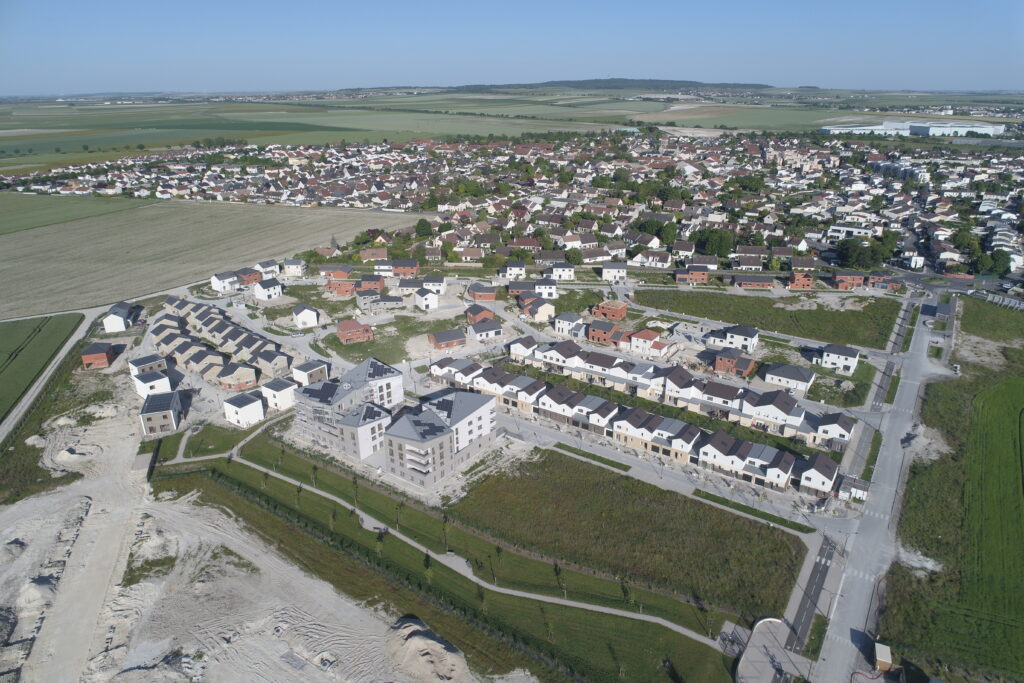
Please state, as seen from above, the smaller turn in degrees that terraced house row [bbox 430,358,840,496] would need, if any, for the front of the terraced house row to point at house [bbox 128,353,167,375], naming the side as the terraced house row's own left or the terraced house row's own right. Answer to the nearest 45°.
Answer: approximately 45° to the terraced house row's own right

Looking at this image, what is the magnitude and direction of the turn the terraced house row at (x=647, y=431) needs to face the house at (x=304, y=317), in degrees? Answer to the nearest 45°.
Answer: approximately 90° to its right

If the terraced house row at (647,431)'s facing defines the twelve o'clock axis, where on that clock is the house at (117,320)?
The house is roughly at 2 o'clock from the terraced house row.

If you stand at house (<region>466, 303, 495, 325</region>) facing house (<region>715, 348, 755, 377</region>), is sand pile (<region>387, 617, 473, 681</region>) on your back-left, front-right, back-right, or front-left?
front-right

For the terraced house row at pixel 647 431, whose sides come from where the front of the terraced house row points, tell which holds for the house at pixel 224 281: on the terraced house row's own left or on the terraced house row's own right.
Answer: on the terraced house row's own right

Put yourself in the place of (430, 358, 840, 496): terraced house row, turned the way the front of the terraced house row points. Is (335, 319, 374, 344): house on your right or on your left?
on your right

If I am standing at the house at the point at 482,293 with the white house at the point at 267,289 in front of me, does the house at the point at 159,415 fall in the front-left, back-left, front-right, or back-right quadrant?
front-left

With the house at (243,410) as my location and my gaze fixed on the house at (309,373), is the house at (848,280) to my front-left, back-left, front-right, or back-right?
front-right

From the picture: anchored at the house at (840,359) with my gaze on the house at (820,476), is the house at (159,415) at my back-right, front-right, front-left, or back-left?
front-right

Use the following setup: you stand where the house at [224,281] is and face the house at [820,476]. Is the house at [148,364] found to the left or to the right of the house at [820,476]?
right

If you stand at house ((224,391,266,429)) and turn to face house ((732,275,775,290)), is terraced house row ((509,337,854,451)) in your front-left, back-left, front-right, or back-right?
front-right

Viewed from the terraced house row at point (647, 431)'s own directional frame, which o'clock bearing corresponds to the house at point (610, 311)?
The house is roughly at 4 o'clock from the terraced house row.

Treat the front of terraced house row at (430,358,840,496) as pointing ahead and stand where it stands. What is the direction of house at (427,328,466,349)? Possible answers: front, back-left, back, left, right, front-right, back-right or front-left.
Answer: right

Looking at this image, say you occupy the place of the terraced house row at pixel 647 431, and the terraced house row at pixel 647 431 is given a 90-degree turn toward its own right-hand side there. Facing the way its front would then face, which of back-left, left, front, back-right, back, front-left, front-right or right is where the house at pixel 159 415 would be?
front-left

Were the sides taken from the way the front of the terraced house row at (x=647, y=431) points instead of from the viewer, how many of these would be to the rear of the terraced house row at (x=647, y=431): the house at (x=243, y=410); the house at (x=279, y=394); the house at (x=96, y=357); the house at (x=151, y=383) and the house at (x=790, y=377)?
1

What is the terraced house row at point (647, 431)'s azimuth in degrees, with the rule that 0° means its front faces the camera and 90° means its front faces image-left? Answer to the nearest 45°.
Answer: approximately 45°
